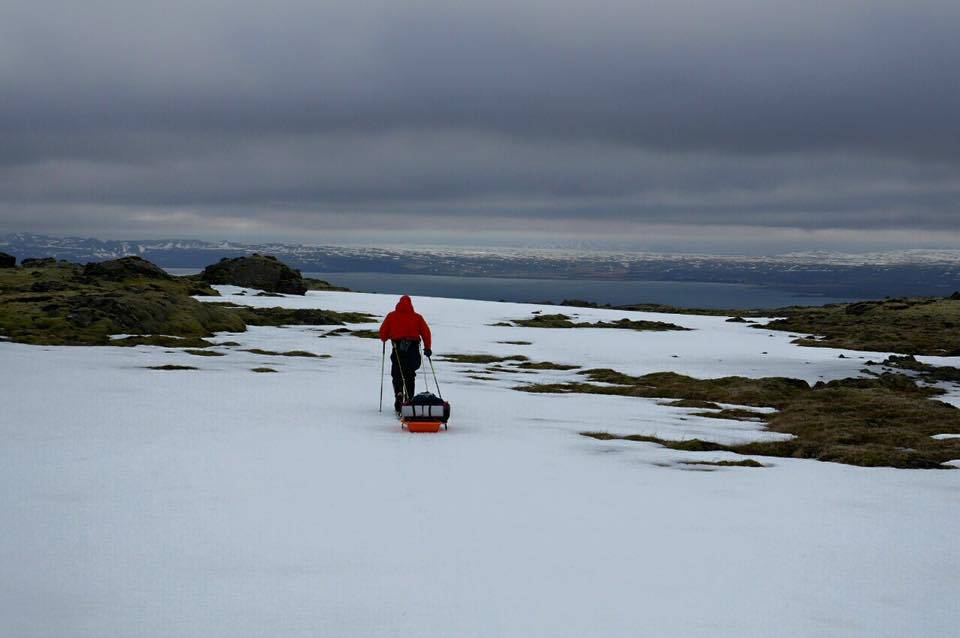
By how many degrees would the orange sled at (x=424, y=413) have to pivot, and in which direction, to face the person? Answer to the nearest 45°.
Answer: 0° — it already faces them

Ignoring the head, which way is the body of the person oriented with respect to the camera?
away from the camera

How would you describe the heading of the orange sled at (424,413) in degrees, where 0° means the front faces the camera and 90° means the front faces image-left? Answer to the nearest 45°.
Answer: approximately 180°

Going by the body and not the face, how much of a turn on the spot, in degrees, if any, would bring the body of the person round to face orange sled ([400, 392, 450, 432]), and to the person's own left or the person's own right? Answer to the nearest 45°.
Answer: approximately 180°

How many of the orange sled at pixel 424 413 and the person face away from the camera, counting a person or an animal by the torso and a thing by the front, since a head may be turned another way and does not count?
2
